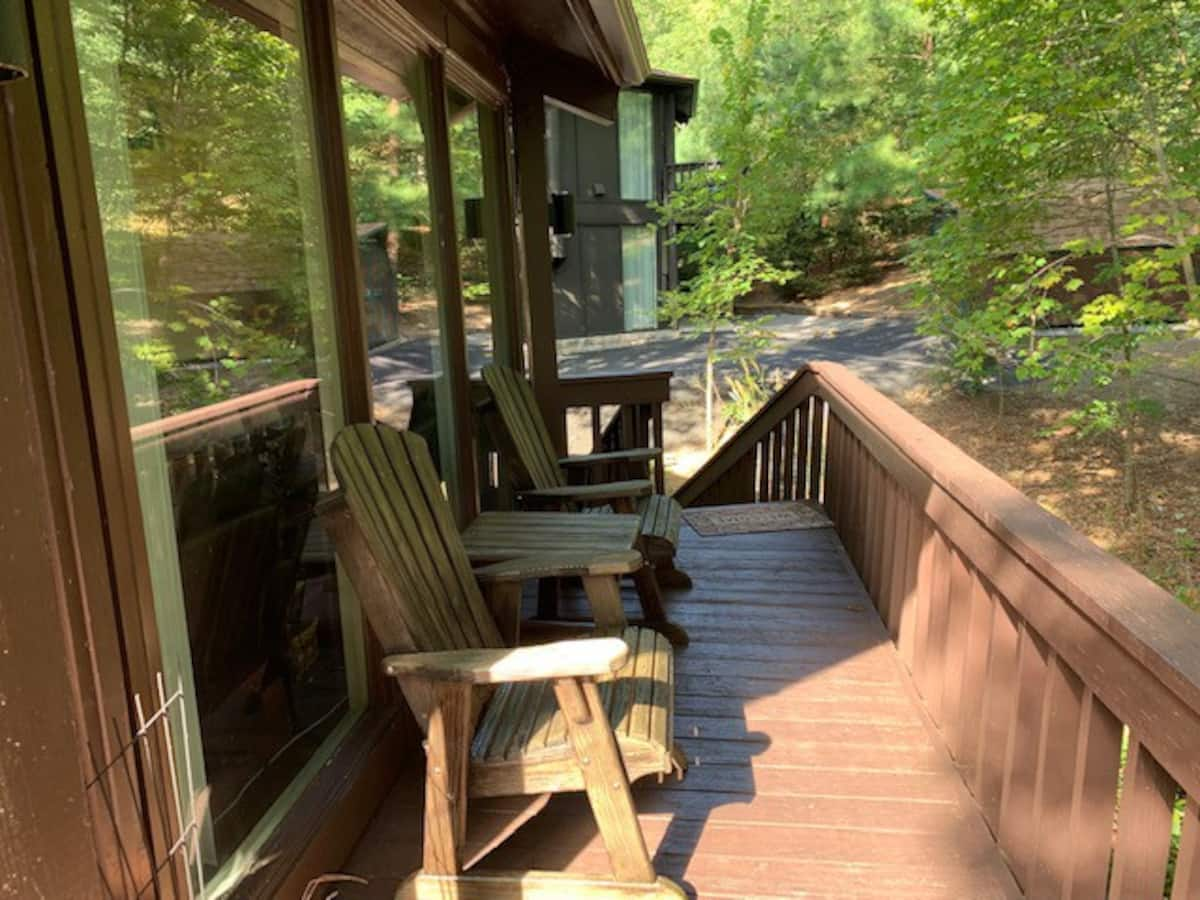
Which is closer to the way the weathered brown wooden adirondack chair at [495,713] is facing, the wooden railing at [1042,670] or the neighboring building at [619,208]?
the wooden railing

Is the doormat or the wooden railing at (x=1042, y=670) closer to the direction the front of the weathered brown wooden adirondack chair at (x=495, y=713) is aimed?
the wooden railing

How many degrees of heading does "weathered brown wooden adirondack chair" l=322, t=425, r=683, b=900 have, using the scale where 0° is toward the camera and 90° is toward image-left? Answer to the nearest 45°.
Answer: approximately 270°
